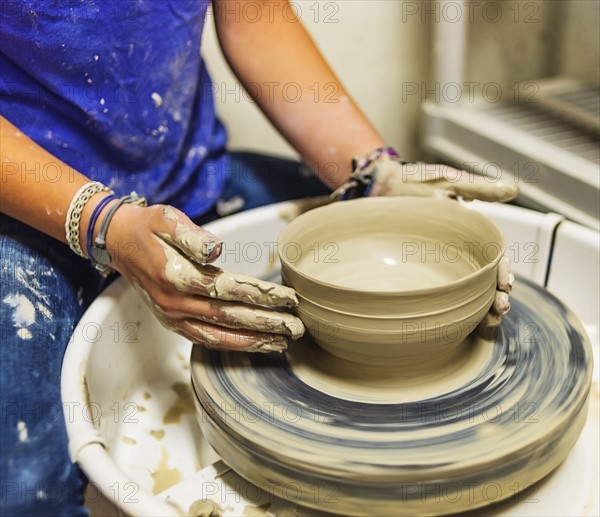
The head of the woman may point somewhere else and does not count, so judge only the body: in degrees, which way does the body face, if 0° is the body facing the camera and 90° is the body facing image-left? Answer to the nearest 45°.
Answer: approximately 315°
